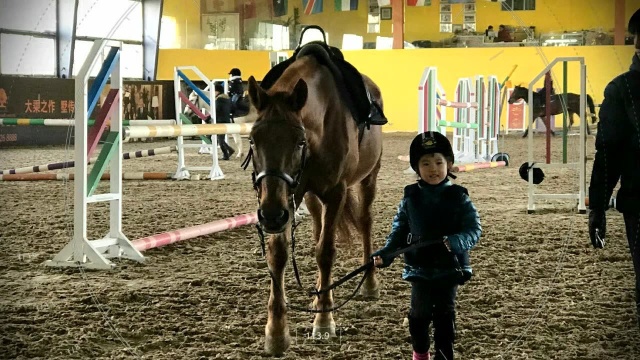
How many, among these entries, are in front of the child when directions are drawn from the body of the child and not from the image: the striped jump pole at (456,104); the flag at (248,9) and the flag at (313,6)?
0

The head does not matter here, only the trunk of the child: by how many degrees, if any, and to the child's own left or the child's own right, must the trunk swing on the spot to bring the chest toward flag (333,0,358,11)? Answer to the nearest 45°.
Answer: approximately 180°

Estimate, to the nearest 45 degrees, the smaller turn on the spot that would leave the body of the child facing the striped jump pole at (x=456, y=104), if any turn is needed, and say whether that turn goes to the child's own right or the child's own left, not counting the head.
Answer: approximately 180°

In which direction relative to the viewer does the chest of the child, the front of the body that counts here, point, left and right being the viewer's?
facing the viewer

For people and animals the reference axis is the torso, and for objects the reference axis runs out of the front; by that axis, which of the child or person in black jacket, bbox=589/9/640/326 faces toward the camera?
the child

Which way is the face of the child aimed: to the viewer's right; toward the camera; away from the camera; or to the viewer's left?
toward the camera

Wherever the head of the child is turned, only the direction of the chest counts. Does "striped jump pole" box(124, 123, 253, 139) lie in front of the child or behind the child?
behind
